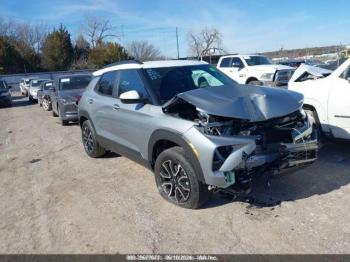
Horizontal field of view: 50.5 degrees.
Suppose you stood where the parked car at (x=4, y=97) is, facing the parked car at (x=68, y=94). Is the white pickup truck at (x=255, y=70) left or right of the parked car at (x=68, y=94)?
left

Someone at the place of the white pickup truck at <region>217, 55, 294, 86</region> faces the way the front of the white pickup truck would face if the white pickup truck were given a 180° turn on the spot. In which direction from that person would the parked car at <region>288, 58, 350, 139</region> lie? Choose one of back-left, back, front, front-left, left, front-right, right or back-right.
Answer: back-left

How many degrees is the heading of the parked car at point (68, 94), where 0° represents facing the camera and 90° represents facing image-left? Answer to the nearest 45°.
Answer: approximately 315°

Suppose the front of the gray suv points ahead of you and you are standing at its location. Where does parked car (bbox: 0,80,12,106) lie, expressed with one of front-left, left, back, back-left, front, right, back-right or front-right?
back

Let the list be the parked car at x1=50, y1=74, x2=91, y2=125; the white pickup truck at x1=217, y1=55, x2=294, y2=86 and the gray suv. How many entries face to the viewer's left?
0

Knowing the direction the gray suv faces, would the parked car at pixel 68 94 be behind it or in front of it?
behind

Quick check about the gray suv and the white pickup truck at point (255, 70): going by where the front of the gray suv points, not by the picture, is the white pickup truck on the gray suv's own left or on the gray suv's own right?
on the gray suv's own left

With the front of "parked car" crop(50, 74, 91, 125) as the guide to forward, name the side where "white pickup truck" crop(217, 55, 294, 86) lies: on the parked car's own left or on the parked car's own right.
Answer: on the parked car's own left

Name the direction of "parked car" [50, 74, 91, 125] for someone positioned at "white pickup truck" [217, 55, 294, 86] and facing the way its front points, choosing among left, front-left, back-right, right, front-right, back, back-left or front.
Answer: right

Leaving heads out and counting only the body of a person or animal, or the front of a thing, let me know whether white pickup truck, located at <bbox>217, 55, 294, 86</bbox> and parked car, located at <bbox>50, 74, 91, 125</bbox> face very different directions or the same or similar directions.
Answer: same or similar directions

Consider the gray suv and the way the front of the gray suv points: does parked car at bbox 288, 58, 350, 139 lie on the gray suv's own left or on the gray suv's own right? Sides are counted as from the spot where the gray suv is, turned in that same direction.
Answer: on the gray suv's own left

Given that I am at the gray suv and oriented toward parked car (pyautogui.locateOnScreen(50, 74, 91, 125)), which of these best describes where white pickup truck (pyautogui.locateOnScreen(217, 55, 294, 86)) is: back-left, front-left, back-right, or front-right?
front-right
